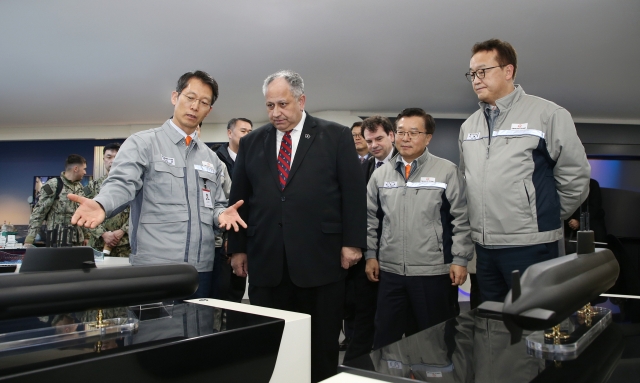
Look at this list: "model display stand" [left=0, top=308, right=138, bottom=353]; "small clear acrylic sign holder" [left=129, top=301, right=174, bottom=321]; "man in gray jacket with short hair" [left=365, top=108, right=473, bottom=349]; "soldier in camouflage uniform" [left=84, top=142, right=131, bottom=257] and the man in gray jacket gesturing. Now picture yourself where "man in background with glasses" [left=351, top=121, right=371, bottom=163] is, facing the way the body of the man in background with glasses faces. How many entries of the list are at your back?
0

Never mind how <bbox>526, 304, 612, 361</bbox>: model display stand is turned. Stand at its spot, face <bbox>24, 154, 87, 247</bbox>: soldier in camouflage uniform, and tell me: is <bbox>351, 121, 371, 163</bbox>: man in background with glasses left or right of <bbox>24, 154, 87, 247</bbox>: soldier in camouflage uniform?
right

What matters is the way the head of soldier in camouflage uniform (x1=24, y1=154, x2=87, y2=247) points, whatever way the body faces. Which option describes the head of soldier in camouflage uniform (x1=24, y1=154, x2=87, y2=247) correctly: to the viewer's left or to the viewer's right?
to the viewer's right

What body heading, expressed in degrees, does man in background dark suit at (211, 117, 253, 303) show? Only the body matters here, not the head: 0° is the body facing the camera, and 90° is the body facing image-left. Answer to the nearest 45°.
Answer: approximately 315°

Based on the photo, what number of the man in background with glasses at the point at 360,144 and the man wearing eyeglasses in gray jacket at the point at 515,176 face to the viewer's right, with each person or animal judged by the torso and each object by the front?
0

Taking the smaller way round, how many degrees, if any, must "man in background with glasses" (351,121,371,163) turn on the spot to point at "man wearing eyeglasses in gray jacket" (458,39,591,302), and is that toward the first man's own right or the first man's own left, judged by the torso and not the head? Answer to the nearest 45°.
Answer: approximately 45° to the first man's own left

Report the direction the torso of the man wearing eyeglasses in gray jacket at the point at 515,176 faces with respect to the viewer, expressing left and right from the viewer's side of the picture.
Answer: facing the viewer and to the left of the viewer

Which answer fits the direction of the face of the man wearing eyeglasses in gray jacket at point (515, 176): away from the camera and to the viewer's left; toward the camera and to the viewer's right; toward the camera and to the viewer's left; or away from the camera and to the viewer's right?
toward the camera and to the viewer's left

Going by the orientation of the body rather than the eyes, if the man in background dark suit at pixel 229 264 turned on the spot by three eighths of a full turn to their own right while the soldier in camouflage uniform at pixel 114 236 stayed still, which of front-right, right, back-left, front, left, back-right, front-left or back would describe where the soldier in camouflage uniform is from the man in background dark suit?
front

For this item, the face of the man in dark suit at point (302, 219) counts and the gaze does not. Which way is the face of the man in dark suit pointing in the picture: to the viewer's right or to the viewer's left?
to the viewer's left

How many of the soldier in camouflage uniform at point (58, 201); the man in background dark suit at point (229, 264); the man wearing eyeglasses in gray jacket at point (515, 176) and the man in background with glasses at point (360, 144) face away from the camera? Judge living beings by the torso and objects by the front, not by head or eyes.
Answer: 0

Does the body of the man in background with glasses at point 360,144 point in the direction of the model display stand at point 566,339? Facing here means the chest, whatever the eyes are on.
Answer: no

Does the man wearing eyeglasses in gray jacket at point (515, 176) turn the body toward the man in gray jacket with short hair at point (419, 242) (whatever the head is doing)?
no

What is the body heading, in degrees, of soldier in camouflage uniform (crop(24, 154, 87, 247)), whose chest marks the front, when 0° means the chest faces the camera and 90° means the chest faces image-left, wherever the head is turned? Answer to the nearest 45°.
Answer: approximately 315°

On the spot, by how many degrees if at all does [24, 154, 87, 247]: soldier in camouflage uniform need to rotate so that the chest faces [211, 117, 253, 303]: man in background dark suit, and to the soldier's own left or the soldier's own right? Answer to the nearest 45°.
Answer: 0° — they already face them

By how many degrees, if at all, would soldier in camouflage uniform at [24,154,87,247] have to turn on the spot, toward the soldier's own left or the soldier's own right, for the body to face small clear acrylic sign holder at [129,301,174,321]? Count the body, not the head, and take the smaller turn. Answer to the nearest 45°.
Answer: approximately 45° to the soldier's own right

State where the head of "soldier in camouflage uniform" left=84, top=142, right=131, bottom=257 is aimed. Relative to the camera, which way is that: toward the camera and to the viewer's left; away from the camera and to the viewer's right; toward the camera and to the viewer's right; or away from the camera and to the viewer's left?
toward the camera and to the viewer's right

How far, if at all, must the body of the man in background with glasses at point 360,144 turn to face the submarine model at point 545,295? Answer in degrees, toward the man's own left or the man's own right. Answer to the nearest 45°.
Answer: approximately 45° to the man's own left

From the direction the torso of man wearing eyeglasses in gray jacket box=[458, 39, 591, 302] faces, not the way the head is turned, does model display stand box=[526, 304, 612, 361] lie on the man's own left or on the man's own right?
on the man's own left

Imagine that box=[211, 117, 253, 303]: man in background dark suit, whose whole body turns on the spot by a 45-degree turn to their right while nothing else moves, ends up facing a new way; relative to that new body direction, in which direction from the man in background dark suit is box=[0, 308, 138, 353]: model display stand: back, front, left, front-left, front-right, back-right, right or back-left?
front

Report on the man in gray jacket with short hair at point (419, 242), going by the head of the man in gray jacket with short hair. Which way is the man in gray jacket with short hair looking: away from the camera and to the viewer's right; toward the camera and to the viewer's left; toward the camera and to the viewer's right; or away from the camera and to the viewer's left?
toward the camera and to the viewer's left

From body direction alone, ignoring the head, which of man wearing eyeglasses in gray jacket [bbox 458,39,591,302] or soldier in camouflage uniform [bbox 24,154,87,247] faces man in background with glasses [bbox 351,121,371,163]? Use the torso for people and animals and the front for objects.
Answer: the soldier in camouflage uniform
